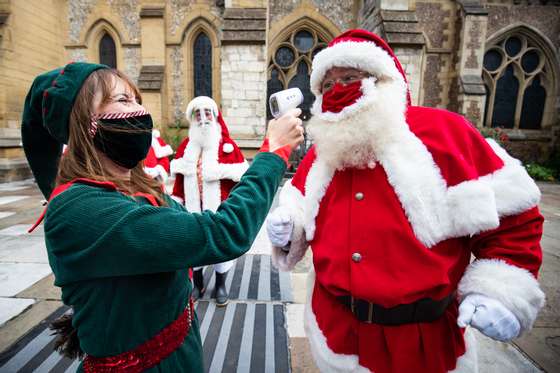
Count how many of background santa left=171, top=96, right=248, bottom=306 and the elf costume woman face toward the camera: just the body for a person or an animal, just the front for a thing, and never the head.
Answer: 1

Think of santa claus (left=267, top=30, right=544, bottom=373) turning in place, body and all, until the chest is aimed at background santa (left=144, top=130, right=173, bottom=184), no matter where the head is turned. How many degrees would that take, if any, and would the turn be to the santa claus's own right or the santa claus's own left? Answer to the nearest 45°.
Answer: approximately 90° to the santa claus's own right

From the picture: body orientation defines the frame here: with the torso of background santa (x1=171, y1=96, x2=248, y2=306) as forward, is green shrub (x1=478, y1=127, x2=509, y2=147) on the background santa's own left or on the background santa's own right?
on the background santa's own left

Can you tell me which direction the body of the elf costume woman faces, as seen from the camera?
to the viewer's right

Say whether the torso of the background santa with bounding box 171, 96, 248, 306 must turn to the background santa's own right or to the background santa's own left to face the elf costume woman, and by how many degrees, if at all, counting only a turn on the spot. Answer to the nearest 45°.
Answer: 0° — they already face them

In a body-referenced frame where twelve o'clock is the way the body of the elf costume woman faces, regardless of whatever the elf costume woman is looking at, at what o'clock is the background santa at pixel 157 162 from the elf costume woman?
The background santa is roughly at 9 o'clock from the elf costume woman.

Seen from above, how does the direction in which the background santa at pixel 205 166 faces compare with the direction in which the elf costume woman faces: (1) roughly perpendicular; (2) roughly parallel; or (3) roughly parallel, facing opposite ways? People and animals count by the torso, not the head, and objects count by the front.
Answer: roughly perpendicular

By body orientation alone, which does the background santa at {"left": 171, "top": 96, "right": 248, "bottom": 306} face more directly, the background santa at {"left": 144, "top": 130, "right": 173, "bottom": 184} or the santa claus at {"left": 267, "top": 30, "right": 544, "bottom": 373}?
the santa claus

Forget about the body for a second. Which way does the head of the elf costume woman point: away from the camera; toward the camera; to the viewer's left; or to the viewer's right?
to the viewer's right

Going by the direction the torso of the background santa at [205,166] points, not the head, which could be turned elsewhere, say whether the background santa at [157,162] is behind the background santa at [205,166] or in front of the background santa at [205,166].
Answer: behind

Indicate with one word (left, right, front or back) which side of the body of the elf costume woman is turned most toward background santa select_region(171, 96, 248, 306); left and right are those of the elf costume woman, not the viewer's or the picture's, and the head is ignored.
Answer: left
